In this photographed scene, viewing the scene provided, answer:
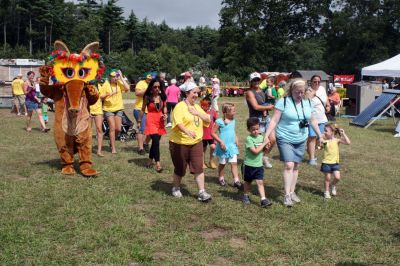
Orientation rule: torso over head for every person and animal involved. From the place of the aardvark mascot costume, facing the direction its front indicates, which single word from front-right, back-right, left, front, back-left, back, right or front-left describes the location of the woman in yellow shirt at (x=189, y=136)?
front-left

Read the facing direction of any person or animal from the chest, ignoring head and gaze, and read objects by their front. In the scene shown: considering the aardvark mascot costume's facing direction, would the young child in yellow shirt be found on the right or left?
on its left

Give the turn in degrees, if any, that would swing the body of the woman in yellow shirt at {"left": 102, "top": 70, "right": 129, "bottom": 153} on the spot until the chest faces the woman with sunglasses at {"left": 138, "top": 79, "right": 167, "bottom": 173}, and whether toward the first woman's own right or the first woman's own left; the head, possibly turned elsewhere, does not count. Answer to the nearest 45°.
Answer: approximately 45° to the first woman's own left

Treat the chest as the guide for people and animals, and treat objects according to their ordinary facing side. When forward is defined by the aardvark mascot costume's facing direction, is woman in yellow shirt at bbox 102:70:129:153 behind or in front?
behind

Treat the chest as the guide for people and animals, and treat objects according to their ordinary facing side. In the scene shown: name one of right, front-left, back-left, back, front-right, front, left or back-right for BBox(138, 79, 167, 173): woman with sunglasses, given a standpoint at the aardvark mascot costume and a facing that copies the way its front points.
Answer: left

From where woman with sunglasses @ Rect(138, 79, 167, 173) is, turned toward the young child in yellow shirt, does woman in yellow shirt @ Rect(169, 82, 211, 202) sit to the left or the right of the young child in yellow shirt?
right

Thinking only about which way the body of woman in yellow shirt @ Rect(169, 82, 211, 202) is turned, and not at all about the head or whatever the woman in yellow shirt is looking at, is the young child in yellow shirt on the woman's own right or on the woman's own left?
on the woman's own left

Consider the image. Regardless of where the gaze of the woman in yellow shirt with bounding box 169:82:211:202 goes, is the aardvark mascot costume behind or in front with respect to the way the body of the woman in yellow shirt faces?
behind

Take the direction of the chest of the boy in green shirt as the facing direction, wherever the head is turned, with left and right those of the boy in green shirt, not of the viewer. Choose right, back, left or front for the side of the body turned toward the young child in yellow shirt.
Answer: left

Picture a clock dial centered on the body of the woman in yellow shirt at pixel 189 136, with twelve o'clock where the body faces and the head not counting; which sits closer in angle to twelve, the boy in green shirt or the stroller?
the boy in green shirt

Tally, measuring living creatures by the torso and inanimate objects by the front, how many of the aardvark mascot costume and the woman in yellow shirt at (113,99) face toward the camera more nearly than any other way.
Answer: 2
